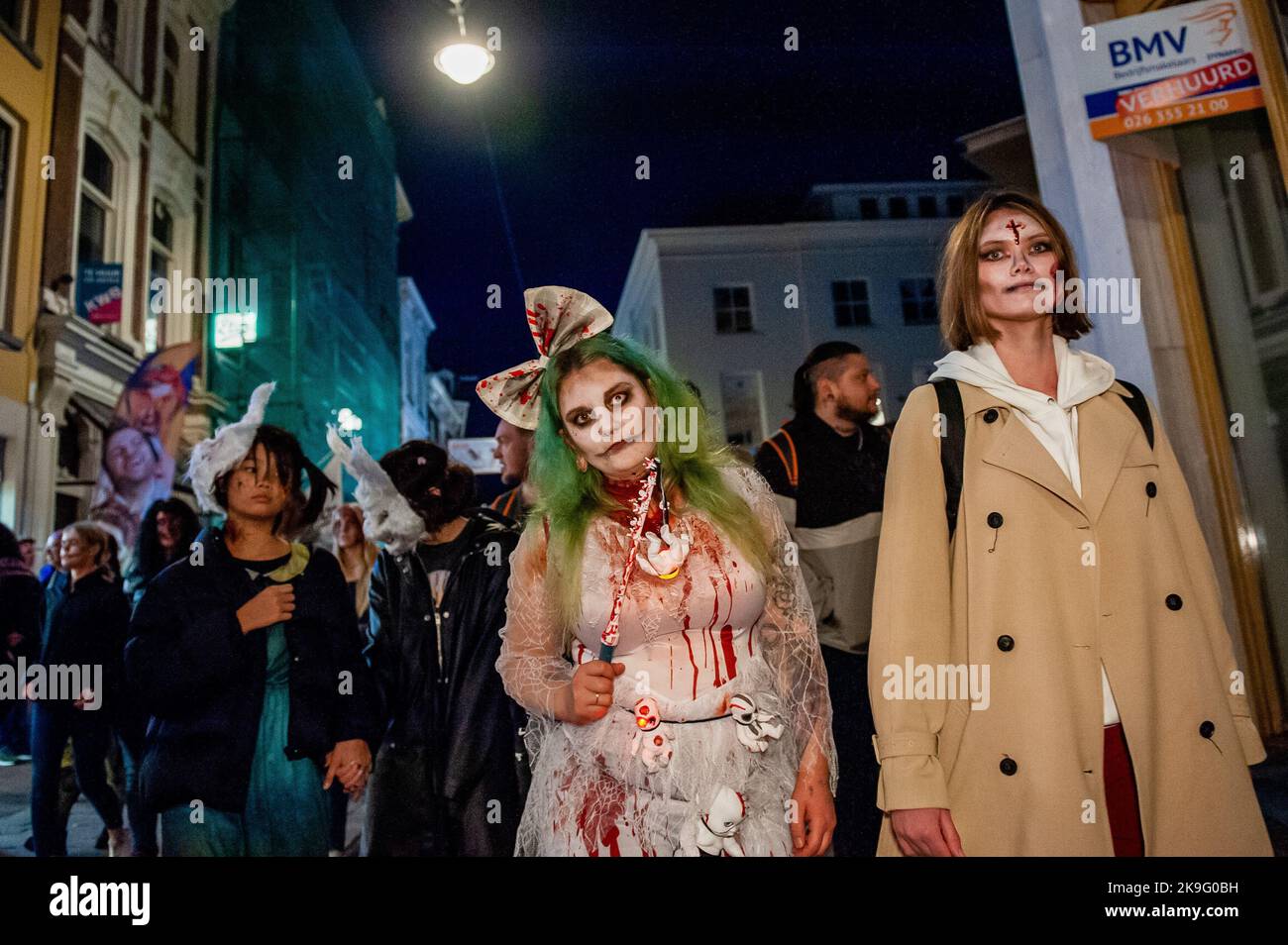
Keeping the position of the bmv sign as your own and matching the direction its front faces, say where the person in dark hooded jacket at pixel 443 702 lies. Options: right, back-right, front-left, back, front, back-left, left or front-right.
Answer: front-right

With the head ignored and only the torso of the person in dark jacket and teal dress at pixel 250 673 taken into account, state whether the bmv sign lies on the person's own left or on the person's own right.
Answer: on the person's own left

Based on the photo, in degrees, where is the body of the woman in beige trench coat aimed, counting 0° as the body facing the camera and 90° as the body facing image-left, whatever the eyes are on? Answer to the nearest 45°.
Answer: approximately 0°

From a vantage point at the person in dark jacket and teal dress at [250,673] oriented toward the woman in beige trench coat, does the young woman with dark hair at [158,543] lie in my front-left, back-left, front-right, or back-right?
back-left

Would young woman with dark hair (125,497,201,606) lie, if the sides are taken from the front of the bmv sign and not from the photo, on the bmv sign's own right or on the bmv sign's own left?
on the bmv sign's own right
